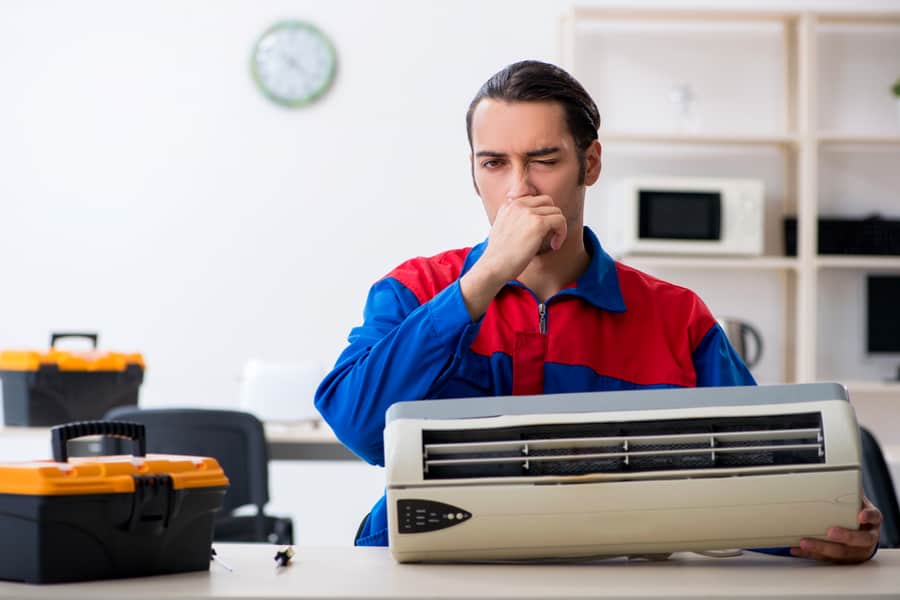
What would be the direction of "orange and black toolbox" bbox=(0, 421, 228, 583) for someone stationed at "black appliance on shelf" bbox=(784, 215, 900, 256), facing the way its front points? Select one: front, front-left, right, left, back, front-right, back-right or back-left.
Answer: front

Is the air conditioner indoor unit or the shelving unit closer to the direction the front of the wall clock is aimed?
the air conditioner indoor unit

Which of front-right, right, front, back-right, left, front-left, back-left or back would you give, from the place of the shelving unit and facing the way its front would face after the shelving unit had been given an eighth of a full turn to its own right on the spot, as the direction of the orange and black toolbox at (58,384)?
front

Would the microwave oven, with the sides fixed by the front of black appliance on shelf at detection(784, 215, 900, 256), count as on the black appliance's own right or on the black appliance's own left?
on the black appliance's own right

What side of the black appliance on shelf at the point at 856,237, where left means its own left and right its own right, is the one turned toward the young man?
front

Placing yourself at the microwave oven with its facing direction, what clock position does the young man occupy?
The young man is roughly at 12 o'clock from the microwave oven.

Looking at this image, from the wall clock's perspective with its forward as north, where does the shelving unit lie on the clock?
The shelving unit is roughly at 9 o'clock from the wall clock.

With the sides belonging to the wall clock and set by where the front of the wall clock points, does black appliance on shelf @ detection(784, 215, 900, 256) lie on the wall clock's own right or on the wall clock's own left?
on the wall clock's own left

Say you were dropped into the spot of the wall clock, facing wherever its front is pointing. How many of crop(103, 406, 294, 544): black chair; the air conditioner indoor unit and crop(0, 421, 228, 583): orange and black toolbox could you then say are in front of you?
3

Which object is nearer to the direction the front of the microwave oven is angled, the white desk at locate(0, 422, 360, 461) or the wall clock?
the white desk
